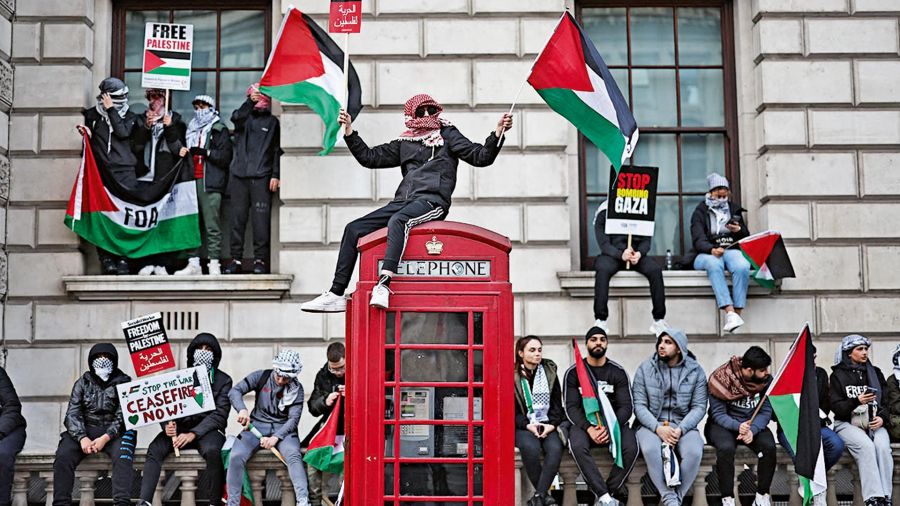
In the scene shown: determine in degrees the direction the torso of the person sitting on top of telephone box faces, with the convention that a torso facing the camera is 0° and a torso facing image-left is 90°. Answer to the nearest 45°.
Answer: approximately 45°

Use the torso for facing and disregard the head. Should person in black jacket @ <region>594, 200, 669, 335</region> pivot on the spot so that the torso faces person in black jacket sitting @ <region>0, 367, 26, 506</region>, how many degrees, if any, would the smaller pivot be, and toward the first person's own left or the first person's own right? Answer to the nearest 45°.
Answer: approximately 45° to the first person's own right

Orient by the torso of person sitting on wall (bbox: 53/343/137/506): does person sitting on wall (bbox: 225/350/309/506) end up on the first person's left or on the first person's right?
on the first person's left

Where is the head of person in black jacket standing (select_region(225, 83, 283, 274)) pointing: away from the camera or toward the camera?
toward the camera

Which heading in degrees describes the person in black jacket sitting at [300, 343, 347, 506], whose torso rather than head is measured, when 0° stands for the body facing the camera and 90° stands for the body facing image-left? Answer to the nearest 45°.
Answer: approximately 315°

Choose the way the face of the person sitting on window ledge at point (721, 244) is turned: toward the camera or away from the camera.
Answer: toward the camera

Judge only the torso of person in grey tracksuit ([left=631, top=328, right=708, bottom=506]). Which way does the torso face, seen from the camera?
toward the camera

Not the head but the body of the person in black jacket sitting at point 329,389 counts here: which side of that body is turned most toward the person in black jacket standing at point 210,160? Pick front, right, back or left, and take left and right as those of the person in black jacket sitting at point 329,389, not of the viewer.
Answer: back

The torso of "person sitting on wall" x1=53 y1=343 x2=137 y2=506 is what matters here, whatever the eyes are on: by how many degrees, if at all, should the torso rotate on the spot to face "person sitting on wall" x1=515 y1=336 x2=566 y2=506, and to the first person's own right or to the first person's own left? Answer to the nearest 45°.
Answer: approximately 90° to the first person's own left

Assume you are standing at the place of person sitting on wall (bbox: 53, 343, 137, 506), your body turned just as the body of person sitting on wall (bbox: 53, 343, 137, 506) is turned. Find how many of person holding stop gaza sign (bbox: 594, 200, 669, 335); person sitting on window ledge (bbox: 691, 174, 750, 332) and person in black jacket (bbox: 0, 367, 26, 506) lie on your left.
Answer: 2

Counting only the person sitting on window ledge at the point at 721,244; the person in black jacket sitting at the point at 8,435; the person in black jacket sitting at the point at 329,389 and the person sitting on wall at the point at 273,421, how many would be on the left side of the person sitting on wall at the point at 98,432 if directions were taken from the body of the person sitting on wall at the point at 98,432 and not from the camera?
3

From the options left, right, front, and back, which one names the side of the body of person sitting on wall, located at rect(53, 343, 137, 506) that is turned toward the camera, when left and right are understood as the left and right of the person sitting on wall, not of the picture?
front

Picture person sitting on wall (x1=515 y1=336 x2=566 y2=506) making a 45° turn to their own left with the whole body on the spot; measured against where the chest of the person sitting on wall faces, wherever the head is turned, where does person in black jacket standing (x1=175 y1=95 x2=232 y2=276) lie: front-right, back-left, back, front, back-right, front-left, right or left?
back

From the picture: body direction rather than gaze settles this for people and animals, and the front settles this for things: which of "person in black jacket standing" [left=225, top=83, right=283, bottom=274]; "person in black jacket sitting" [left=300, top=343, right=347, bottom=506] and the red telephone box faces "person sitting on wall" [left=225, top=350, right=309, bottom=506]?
"person in black jacket standing" [left=225, top=83, right=283, bottom=274]
